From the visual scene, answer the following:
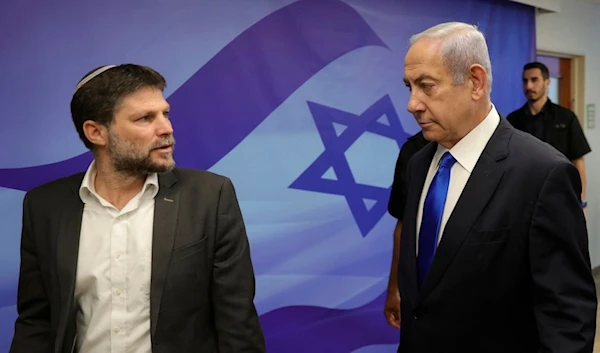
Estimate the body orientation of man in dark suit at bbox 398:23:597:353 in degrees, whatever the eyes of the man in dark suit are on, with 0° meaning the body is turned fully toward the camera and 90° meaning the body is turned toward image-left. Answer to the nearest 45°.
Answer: approximately 45°

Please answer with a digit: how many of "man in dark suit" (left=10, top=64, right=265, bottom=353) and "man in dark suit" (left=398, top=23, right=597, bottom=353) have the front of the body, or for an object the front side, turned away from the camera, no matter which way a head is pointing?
0

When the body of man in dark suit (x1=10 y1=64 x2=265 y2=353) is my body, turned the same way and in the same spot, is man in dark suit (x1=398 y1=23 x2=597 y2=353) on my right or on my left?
on my left

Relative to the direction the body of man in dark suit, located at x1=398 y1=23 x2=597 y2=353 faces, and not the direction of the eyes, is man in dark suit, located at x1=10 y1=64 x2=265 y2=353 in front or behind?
in front

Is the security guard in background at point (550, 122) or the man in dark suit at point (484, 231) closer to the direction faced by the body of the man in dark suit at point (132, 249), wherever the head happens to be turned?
the man in dark suit

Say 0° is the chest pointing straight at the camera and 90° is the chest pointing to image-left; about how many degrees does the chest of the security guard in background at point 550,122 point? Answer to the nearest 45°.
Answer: approximately 45°

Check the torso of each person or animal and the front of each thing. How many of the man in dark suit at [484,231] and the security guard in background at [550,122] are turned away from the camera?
0

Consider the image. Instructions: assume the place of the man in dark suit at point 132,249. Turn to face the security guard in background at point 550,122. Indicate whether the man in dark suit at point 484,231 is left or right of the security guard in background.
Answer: right

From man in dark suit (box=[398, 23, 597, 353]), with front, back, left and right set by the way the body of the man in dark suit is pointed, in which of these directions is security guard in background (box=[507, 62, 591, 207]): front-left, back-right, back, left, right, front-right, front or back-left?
back-right

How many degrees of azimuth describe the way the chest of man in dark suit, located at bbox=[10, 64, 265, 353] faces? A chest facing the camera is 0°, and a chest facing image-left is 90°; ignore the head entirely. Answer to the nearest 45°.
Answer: approximately 0°

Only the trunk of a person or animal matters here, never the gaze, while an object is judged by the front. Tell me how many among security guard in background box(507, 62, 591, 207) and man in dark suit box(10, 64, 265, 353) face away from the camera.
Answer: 0

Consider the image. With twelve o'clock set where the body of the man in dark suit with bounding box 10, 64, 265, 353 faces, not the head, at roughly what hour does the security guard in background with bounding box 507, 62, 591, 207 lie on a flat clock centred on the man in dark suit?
The security guard in background is roughly at 8 o'clock from the man in dark suit.

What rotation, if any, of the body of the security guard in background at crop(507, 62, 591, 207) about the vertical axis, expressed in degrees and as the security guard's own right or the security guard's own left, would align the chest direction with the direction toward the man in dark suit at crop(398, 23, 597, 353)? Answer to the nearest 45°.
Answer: approximately 45° to the security guard's own left
